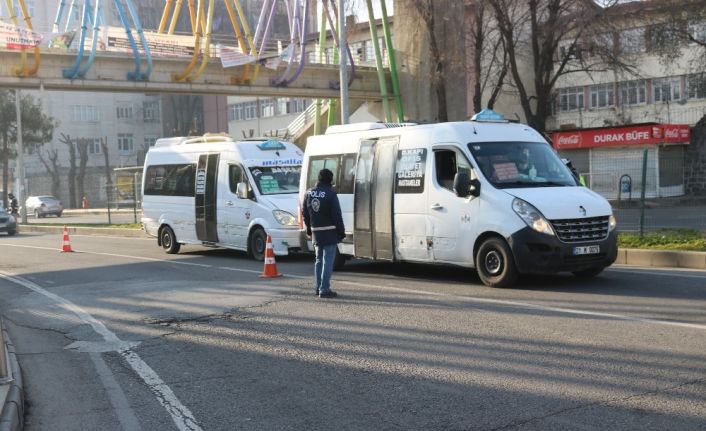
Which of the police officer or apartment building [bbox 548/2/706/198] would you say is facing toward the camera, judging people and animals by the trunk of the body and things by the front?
the apartment building

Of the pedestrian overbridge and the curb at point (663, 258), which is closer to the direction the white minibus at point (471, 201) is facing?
the curb

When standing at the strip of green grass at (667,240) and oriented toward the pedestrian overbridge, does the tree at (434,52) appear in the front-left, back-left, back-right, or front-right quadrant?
front-right

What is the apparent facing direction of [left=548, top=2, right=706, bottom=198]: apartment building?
toward the camera

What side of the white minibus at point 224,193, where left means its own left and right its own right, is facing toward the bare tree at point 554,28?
left

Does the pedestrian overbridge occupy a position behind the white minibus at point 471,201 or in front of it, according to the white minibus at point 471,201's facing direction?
behind

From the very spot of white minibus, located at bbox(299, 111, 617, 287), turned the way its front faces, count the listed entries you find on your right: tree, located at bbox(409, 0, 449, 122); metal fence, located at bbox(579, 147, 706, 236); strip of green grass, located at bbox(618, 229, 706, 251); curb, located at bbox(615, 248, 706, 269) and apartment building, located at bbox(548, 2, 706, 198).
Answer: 0

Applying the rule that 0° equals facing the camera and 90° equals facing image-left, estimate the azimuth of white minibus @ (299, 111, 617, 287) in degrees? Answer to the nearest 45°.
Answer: approximately 315°

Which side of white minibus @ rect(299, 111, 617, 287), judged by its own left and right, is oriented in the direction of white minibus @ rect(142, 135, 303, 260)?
back

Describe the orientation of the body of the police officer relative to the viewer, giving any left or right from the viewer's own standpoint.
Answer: facing away from the viewer and to the right of the viewer

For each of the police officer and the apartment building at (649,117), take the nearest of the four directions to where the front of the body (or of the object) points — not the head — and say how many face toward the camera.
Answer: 1

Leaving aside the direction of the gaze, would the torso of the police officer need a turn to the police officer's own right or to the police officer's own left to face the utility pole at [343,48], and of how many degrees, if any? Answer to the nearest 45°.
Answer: approximately 45° to the police officer's own left

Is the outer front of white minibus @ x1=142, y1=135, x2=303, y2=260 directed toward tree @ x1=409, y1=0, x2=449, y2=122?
no

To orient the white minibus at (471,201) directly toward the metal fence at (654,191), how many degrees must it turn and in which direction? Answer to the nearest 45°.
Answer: approximately 90° to its left

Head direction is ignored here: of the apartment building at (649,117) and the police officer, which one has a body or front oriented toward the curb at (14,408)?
the apartment building

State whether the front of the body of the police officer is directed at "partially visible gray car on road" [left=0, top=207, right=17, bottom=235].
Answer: no

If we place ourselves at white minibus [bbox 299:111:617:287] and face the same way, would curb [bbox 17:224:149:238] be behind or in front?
behind
